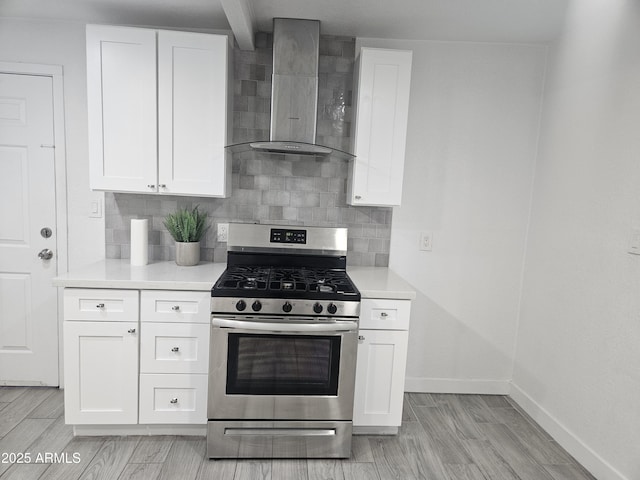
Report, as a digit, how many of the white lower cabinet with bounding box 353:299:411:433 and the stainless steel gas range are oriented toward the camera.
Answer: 2

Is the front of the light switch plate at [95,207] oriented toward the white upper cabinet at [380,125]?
no

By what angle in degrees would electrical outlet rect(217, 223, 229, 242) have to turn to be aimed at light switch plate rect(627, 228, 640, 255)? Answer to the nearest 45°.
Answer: approximately 45° to its left

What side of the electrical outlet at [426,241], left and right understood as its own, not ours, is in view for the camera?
front

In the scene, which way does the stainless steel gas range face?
toward the camera

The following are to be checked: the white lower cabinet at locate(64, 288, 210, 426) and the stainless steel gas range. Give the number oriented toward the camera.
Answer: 2

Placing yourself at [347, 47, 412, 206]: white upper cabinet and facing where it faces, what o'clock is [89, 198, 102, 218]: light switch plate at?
The light switch plate is roughly at 3 o'clock from the white upper cabinet.

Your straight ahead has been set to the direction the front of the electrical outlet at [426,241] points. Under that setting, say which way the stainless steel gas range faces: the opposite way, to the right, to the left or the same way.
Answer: the same way

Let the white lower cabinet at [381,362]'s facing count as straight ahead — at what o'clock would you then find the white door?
The white door is roughly at 3 o'clock from the white lower cabinet.

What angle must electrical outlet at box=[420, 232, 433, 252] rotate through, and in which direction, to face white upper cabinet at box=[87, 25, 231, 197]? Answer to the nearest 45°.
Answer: approximately 45° to its right

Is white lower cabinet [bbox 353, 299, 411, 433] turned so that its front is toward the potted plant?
no

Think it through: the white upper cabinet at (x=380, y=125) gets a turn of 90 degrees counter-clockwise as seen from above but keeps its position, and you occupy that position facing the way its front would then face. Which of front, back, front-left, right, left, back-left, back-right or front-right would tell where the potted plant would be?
back

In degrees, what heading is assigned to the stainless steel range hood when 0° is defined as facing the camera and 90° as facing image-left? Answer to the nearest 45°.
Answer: approximately 0°

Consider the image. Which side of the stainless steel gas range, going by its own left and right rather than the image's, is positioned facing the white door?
right

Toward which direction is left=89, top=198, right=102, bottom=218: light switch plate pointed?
toward the camera

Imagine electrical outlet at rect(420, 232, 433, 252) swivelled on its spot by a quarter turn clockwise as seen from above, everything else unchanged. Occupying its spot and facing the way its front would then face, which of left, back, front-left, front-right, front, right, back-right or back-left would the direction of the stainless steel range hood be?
front-left
